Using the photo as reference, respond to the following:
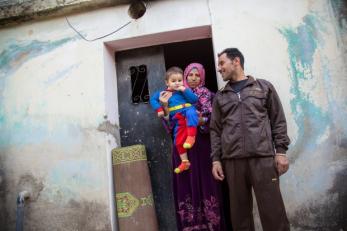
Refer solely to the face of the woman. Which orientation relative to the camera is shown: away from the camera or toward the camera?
toward the camera

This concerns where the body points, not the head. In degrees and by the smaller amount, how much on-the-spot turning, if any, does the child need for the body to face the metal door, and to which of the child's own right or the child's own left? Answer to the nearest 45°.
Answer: approximately 135° to the child's own right

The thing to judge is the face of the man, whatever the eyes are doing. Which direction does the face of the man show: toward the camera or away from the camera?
toward the camera

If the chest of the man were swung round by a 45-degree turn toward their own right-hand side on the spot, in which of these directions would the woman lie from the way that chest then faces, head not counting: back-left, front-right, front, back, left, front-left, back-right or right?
right

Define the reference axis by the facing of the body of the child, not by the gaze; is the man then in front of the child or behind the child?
in front

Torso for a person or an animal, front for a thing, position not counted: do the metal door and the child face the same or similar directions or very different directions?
same or similar directions

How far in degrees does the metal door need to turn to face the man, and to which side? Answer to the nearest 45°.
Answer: approximately 45° to its left

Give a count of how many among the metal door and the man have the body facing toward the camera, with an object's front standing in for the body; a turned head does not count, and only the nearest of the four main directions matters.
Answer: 2

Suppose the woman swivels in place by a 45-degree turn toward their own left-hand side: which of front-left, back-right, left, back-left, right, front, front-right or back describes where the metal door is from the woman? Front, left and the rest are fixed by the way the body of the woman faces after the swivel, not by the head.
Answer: back

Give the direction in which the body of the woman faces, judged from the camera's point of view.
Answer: toward the camera

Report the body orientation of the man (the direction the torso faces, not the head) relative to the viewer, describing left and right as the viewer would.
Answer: facing the viewer
